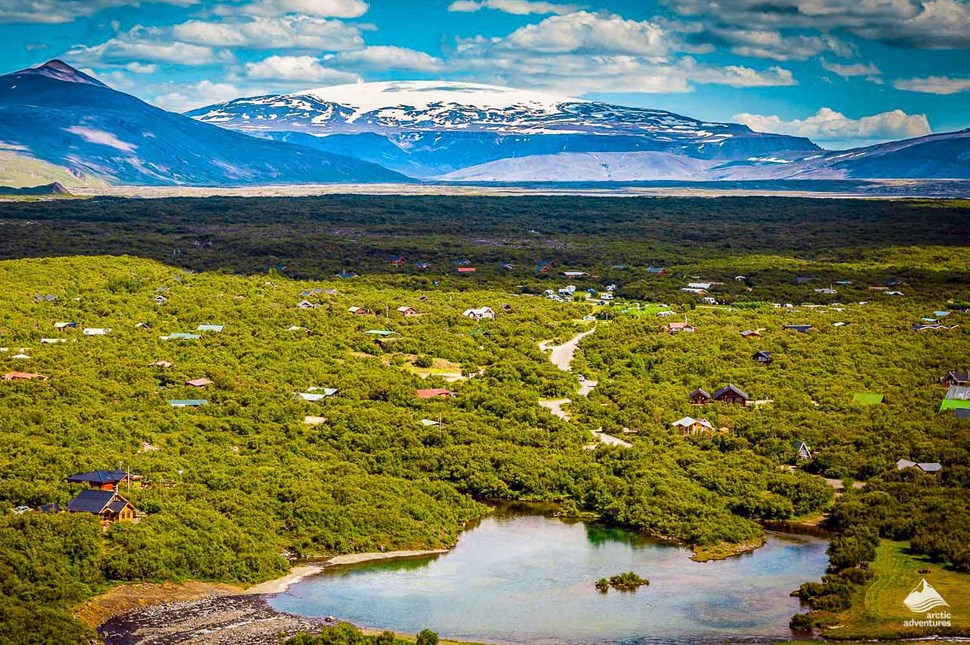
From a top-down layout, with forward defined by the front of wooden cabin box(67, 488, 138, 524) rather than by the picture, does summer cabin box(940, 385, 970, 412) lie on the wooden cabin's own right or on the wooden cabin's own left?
on the wooden cabin's own left

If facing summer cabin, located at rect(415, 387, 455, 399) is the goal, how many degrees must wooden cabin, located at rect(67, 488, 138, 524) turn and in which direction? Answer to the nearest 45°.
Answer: approximately 90° to its left

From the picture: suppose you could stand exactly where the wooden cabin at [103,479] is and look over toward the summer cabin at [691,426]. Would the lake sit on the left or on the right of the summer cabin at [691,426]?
right

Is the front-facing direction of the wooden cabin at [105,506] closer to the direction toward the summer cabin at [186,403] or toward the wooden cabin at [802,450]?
the wooden cabin

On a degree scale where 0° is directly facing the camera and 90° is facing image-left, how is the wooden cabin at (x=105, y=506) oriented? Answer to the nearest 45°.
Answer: approximately 315°

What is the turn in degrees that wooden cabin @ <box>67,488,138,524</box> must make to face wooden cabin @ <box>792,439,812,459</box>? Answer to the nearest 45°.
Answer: approximately 45° to its left

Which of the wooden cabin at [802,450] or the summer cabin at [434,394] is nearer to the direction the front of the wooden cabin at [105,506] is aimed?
the wooden cabin

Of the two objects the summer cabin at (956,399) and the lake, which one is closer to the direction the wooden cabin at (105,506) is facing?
the lake

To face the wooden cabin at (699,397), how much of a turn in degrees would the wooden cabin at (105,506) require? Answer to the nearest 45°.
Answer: approximately 90° to its left

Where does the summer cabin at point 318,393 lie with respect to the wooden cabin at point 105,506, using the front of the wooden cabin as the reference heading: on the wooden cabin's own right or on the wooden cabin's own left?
on the wooden cabin's own left

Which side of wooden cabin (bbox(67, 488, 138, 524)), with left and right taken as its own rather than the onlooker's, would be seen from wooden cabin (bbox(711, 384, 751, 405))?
left
